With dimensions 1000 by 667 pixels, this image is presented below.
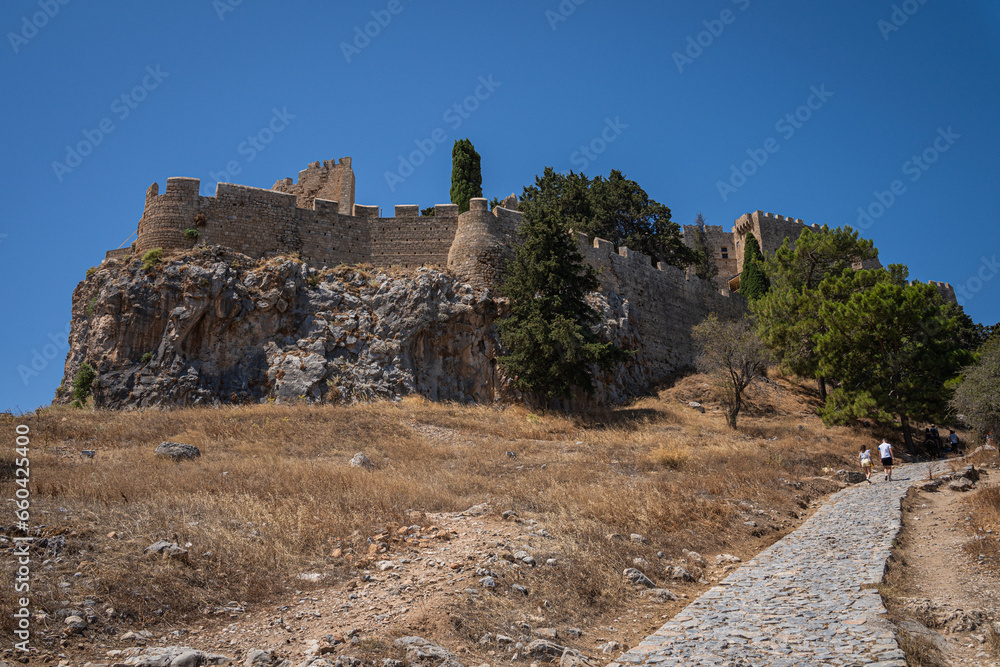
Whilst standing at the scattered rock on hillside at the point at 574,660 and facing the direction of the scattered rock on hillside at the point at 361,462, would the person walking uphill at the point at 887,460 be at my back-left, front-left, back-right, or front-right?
front-right

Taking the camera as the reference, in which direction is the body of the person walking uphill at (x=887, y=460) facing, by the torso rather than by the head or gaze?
away from the camera

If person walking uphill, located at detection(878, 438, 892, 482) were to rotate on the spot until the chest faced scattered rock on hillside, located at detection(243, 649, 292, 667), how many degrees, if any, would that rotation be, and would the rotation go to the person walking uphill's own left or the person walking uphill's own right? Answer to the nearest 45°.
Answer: approximately 180°

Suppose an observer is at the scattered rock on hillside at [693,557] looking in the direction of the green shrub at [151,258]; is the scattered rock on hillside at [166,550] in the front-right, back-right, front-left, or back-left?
front-left

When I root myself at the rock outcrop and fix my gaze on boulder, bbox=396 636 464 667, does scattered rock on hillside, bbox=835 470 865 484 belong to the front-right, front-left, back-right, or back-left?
front-left

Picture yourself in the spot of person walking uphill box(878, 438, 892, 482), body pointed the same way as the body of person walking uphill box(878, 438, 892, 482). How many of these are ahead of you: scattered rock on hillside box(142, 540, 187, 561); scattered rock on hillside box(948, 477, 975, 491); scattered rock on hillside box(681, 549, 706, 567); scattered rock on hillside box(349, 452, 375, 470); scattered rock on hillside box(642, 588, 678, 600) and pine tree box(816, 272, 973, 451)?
1

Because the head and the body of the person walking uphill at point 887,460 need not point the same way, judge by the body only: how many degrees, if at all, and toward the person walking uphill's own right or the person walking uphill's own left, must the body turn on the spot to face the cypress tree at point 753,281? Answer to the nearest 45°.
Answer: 0° — they already face it

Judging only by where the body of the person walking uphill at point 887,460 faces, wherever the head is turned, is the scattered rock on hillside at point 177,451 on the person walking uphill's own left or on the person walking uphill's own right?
on the person walking uphill's own left

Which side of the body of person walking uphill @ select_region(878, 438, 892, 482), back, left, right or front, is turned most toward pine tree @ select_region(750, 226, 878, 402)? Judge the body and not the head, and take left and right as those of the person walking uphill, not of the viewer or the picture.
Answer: front

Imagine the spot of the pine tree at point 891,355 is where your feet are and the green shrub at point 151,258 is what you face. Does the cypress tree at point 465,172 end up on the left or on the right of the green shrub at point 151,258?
right

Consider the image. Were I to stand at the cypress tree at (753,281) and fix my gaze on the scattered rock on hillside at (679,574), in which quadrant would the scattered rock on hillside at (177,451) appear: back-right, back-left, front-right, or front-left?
front-right

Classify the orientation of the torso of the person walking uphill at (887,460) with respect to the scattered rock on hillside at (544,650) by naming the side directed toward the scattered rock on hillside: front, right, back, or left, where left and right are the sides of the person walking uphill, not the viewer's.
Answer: back

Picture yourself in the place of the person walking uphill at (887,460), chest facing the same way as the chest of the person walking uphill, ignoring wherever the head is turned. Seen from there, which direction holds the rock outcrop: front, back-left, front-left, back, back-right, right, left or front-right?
left

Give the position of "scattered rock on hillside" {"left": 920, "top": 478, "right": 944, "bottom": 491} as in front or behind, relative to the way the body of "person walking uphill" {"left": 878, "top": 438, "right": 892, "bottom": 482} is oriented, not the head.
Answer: behind

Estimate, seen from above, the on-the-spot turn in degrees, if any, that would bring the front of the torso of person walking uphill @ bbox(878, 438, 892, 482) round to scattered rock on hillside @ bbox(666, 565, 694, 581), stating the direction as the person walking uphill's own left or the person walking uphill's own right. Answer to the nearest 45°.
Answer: approximately 180°
